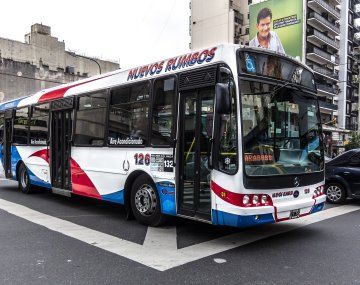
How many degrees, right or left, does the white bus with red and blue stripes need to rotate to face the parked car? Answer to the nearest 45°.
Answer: approximately 90° to its left

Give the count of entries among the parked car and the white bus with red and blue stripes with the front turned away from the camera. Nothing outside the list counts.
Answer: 0

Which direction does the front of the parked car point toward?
to the viewer's right

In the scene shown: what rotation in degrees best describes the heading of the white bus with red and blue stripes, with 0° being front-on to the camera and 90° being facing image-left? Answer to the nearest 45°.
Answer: approximately 315°
